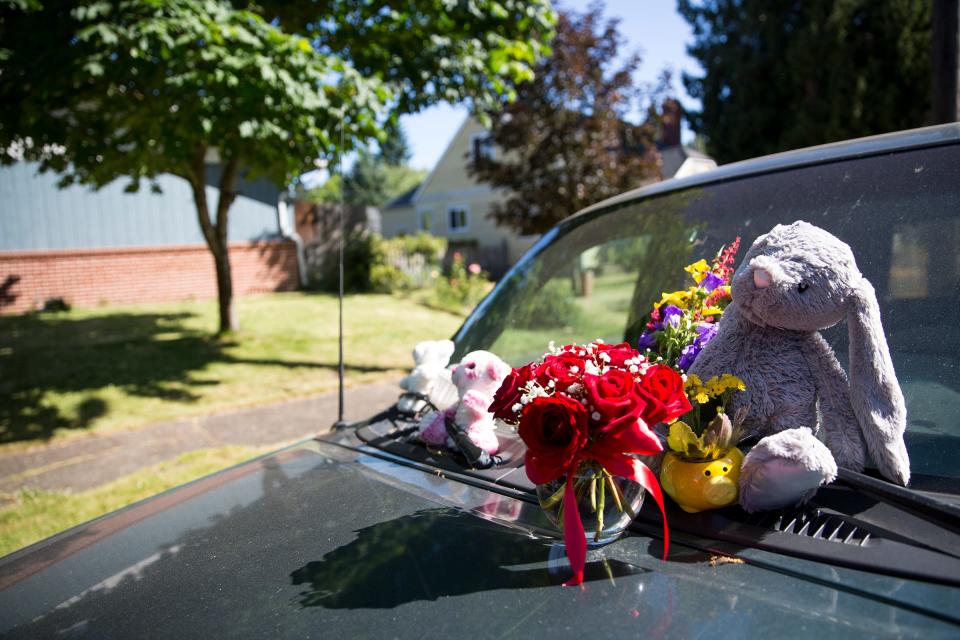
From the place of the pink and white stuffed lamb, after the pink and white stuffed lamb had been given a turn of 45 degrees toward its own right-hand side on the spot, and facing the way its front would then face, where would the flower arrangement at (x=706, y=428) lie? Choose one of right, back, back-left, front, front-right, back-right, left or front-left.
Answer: back-left

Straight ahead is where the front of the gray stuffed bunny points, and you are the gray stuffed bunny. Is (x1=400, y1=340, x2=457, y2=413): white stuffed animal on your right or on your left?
on your right

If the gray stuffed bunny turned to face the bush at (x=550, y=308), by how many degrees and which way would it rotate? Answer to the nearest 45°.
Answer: approximately 90° to its right

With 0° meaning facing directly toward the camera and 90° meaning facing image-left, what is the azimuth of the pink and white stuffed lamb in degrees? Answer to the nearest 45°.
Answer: approximately 45°

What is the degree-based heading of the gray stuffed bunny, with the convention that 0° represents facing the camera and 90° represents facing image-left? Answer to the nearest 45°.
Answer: approximately 45°

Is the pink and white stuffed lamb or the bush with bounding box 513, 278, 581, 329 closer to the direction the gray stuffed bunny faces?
the pink and white stuffed lamb

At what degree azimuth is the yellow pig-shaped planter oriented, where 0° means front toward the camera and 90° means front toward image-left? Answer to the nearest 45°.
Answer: approximately 315°

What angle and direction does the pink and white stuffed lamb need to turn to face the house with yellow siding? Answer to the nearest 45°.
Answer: approximately 135° to its right

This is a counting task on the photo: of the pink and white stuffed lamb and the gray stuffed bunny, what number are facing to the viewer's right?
0

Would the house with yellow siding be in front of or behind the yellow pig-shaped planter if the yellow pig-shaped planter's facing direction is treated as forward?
behind
